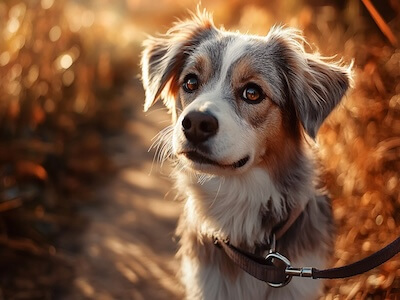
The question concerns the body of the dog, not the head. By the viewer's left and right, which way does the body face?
facing the viewer and to the left of the viewer
